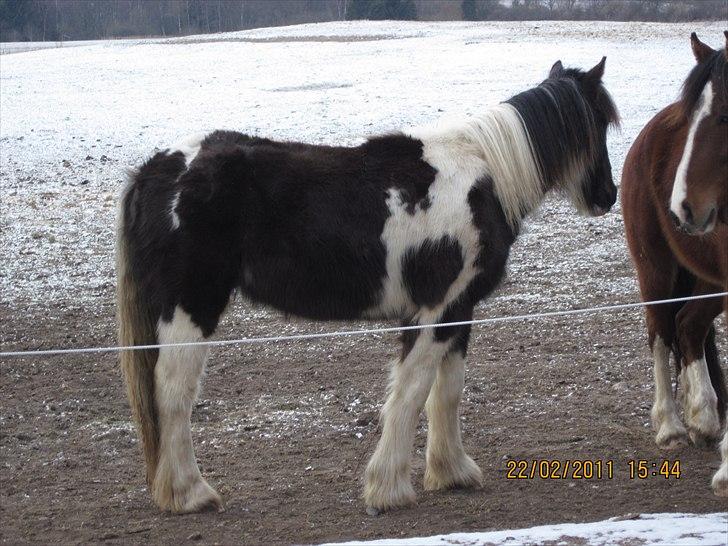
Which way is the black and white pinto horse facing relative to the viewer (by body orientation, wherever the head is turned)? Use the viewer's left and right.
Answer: facing to the right of the viewer
